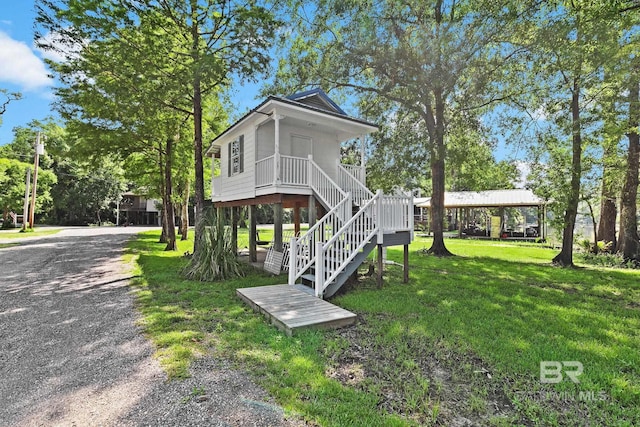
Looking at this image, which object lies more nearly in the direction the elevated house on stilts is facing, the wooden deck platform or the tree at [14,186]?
the wooden deck platform

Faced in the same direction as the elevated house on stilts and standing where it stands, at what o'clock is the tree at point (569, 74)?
The tree is roughly at 10 o'clock from the elevated house on stilts.

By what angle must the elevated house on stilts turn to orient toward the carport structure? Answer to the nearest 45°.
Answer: approximately 90° to its left

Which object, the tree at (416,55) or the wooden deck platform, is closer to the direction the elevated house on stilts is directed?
the wooden deck platform

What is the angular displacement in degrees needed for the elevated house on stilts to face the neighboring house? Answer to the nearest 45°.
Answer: approximately 180°

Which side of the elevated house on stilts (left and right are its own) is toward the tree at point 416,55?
left

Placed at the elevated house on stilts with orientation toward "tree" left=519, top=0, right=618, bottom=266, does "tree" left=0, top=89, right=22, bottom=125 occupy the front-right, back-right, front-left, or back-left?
back-left

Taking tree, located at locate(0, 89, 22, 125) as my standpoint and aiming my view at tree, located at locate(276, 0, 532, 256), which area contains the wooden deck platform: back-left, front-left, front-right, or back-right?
front-right

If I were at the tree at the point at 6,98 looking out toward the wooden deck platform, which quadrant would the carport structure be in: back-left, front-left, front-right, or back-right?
front-left

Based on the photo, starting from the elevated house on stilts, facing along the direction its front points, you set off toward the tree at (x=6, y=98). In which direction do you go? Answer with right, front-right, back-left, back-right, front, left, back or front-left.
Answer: back
